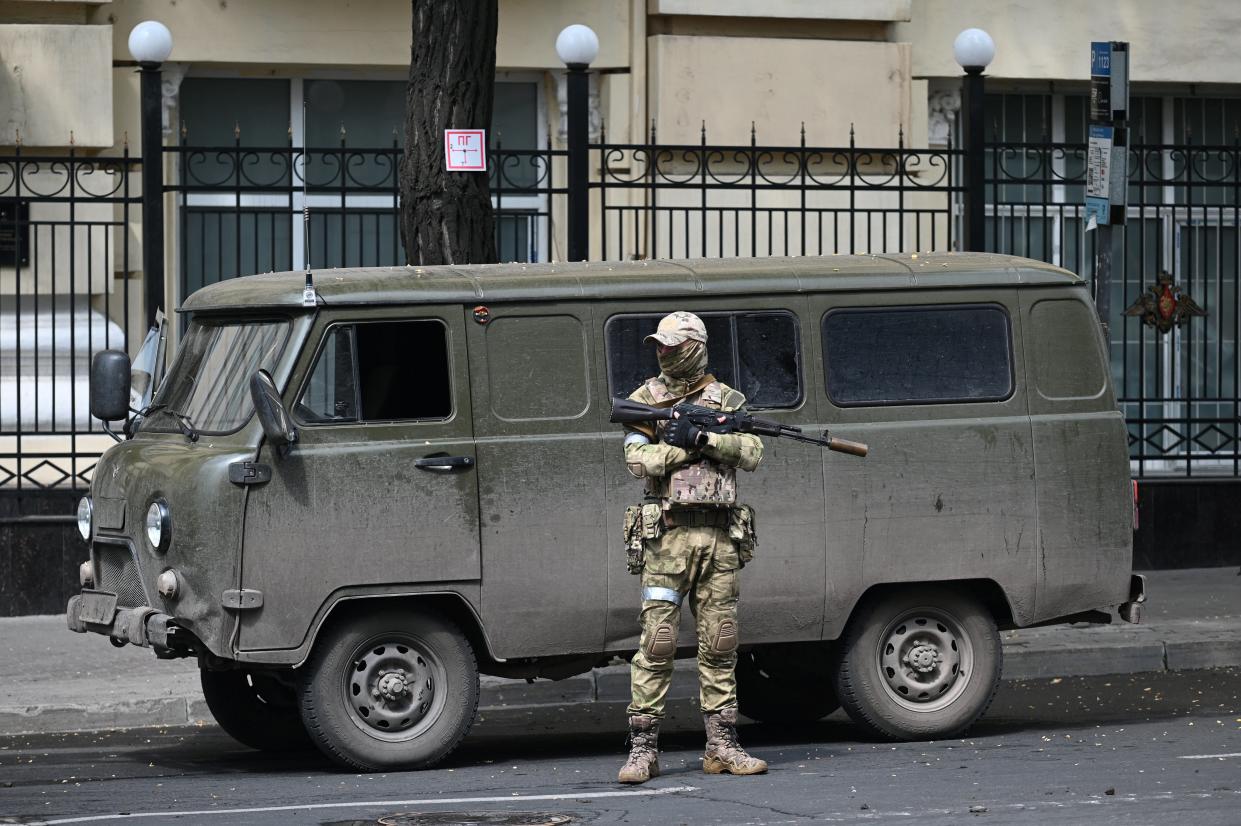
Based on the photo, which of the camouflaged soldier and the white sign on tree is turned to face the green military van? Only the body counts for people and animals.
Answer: the white sign on tree

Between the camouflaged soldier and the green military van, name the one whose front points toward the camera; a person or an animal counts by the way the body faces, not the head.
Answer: the camouflaged soldier

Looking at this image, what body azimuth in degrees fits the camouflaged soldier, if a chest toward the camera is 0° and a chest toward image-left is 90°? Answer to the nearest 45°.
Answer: approximately 0°

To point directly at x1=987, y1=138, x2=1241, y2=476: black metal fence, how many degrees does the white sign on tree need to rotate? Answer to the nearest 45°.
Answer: approximately 135° to its left

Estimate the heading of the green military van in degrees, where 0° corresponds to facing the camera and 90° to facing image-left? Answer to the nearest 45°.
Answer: approximately 90°

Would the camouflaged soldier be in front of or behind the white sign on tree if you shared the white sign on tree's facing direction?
in front

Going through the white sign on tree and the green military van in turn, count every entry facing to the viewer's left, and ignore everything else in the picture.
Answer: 1

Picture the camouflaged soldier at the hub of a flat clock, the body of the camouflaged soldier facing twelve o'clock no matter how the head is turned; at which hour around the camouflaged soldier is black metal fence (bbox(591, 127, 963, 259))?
The black metal fence is roughly at 6 o'clock from the camouflaged soldier.

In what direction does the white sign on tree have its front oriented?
toward the camera

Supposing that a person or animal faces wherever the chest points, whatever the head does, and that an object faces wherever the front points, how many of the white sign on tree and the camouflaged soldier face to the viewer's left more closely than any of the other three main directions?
0

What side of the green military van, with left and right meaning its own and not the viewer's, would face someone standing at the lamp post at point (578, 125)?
right

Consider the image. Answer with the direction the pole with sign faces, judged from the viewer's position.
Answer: facing the viewer and to the left of the viewer

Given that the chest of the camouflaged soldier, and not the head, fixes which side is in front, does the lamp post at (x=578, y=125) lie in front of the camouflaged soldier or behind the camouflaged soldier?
behind
